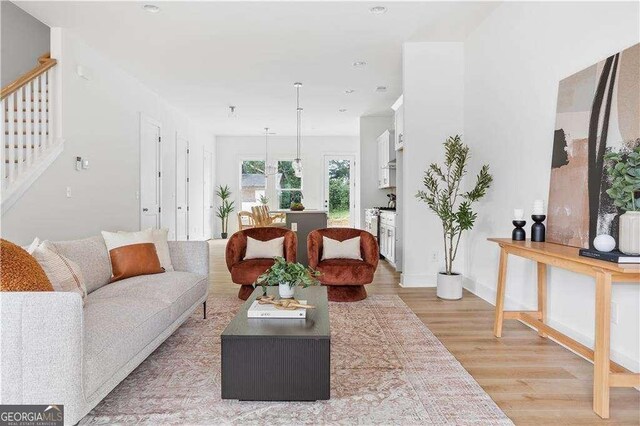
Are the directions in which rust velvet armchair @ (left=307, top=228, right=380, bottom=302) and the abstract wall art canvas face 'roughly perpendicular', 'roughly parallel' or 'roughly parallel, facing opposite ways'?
roughly perpendicular

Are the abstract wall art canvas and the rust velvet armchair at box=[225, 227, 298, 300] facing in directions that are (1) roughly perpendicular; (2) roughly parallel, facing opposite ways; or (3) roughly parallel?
roughly perpendicular

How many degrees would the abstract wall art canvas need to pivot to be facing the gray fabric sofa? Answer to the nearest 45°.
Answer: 0° — it already faces it

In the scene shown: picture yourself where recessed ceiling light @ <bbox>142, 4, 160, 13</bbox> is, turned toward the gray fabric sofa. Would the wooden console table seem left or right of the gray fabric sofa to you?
left

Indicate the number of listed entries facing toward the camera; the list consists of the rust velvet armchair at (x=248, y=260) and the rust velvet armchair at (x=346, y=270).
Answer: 2

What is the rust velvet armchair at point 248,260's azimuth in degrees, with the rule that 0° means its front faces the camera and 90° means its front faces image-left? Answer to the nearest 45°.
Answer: approximately 0°

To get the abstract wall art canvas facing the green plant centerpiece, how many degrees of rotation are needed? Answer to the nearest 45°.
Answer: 0° — it already faces it

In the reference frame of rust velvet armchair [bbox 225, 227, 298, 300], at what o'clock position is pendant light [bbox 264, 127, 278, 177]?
The pendant light is roughly at 6 o'clock from the rust velvet armchair.

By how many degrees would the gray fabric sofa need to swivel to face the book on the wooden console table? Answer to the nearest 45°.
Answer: approximately 45° to its left

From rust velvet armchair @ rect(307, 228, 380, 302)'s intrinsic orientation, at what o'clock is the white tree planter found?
The white tree planter is roughly at 9 o'clock from the rust velvet armchair.

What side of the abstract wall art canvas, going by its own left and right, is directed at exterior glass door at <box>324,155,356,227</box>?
right

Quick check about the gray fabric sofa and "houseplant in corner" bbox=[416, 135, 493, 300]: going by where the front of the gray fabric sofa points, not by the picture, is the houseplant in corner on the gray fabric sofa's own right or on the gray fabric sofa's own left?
on the gray fabric sofa's own left
